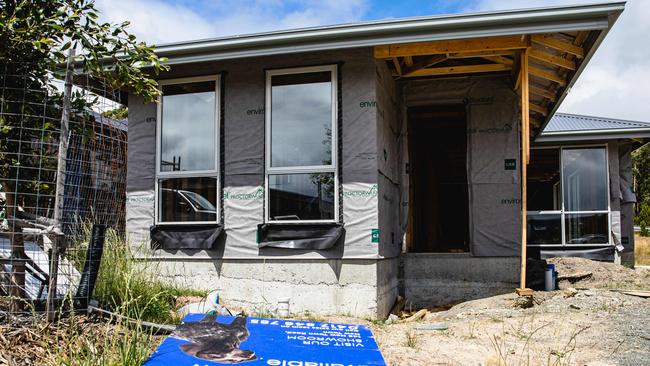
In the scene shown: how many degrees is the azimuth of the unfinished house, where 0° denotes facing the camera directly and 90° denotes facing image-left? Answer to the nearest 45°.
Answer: approximately 0°

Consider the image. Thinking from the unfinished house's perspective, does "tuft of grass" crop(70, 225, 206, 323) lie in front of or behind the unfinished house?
in front

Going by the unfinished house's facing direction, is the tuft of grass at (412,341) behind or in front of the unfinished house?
in front

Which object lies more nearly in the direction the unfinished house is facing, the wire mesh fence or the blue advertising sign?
the blue advertising sign

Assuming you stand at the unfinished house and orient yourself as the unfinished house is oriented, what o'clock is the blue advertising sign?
The blue advertising sign is roughly at 12 o'clock from the unfinished house.

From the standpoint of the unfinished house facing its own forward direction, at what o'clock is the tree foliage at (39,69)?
The tree foliage is roughly at 1 o'clock from the unfinished house.

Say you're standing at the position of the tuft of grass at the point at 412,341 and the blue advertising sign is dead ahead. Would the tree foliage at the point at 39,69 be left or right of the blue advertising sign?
right

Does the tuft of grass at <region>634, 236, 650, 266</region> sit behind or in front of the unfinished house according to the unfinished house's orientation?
behind

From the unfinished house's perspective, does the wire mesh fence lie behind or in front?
in front
